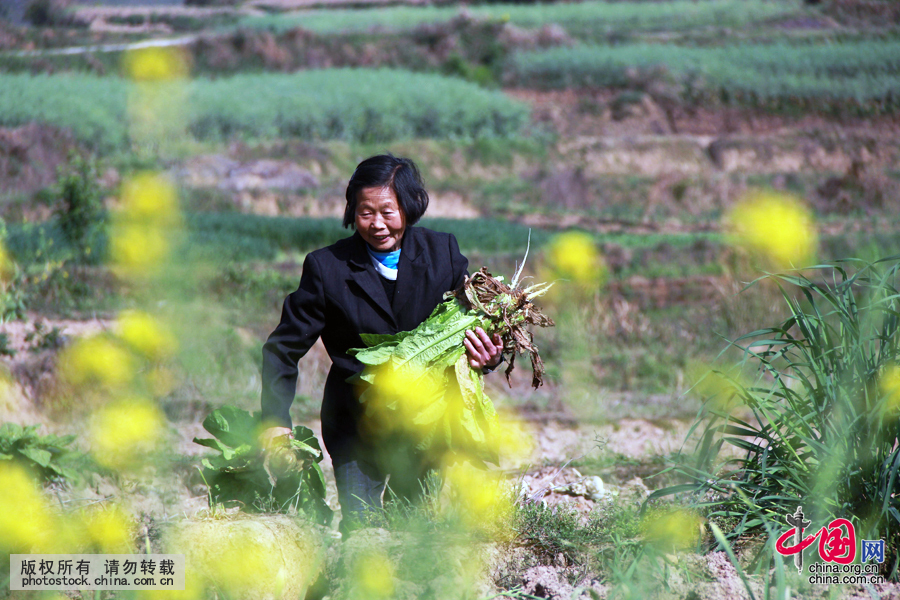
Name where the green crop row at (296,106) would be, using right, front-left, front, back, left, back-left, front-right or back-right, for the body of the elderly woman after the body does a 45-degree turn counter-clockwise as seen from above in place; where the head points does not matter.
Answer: back-left

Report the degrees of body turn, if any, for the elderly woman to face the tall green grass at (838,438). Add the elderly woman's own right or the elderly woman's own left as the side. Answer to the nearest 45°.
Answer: approximately 90° to the elderly woman's own left

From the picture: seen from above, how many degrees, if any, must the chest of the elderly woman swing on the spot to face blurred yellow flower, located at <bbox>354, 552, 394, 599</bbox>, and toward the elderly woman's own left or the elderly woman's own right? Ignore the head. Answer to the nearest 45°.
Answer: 0° — they already face it

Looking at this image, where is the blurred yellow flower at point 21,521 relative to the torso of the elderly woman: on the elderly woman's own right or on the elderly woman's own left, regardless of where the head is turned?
on the elderly woman's own right

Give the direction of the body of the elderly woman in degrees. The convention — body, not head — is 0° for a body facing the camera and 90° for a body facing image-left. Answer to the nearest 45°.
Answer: approximately 0°
